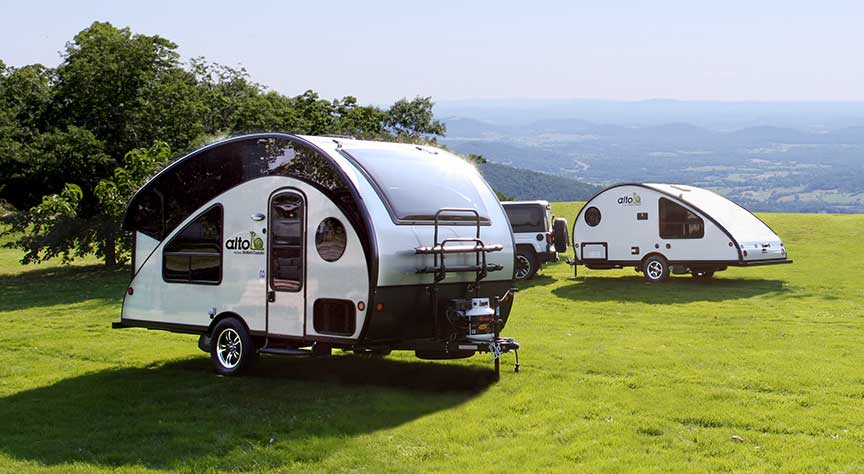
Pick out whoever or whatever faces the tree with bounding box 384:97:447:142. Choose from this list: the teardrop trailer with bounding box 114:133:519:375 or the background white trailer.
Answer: the background white trailer

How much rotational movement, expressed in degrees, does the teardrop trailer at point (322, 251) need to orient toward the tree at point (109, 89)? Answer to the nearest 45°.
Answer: approximately 135° to its left

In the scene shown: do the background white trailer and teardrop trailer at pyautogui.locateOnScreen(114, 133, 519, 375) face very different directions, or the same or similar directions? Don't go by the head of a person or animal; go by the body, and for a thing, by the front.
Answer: very different directions

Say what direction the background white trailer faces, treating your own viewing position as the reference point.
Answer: facing away from the viewer and to the left of the viewer

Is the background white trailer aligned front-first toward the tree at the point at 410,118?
yes

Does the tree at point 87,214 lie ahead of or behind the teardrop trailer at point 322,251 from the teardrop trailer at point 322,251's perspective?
behind

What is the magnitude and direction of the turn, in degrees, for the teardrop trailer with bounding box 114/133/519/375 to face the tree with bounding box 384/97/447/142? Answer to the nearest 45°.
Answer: approximately 135° to its left

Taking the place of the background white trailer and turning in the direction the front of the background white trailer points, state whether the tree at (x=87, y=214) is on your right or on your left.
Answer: on your left

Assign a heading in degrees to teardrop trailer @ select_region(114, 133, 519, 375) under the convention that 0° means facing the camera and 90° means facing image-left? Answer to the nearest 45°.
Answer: approximately 315°
